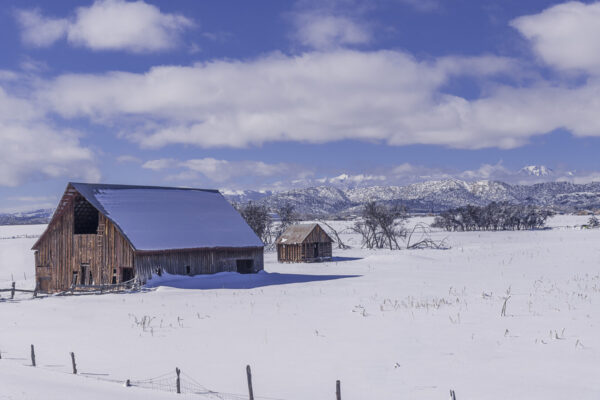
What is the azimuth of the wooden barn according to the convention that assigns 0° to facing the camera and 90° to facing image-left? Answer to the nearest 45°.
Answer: approximately 45°
